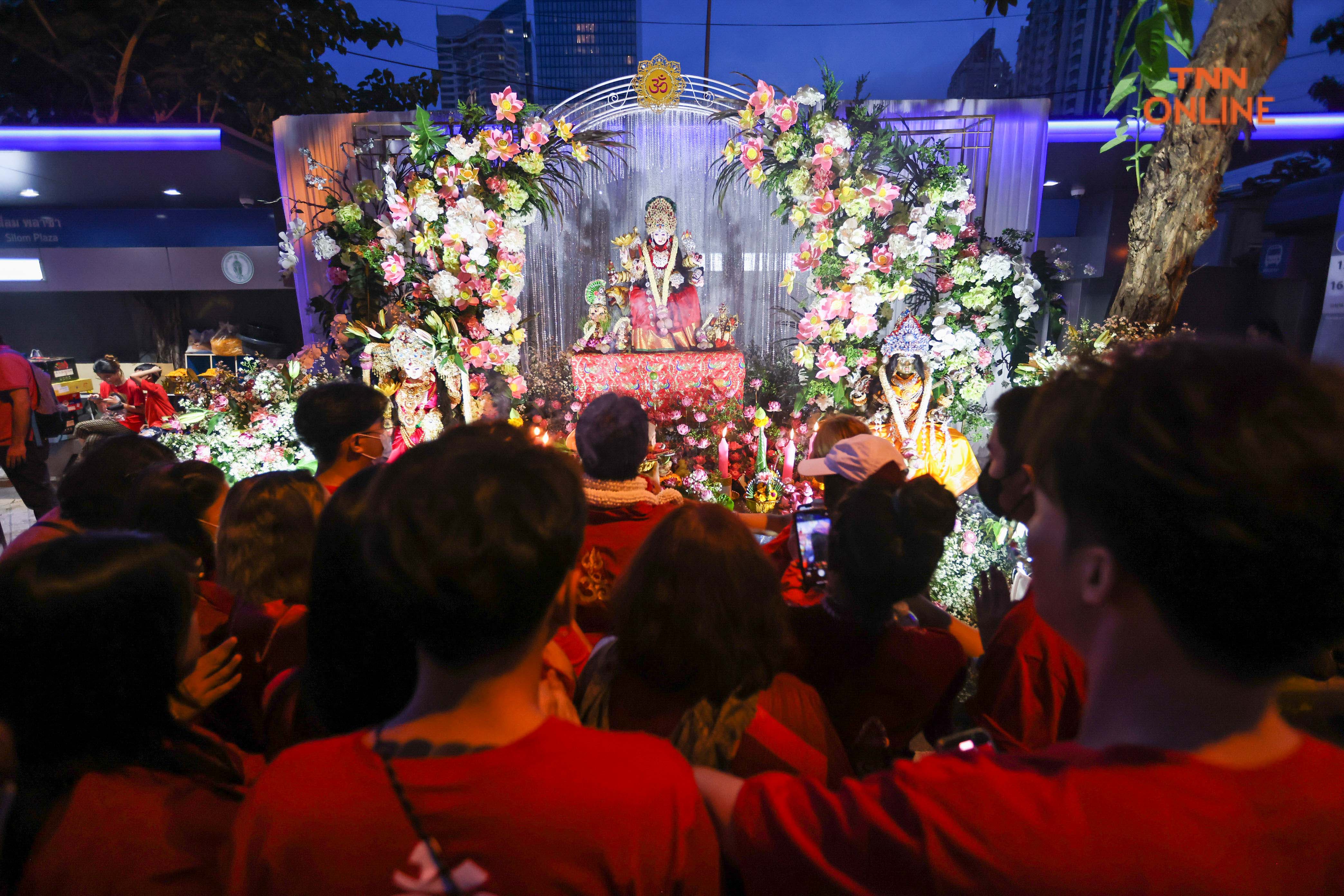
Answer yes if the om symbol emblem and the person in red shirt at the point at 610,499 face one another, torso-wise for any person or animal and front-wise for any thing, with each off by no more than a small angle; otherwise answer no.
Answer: yes

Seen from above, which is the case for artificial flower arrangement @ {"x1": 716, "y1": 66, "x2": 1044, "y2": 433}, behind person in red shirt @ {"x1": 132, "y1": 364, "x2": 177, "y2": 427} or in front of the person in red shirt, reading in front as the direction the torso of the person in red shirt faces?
behind

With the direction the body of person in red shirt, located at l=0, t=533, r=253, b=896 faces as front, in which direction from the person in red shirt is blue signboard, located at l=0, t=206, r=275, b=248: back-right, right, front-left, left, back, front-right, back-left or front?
front-left

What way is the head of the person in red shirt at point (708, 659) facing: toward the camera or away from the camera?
away from the camera

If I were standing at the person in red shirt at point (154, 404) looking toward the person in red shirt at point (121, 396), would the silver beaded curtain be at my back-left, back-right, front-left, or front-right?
back-right

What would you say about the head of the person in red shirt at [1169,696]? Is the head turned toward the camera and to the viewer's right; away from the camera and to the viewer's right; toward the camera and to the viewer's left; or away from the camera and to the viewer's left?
away from the camera and to the viewer's left

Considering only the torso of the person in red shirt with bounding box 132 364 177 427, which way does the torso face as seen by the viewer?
to the viewer's left

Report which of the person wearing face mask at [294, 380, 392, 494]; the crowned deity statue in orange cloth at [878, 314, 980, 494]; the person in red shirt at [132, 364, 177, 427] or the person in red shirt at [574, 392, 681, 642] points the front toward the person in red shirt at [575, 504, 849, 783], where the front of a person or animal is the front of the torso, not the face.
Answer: the crowned deity statue in orange cloth

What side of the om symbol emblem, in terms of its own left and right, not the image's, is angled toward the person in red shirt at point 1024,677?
front

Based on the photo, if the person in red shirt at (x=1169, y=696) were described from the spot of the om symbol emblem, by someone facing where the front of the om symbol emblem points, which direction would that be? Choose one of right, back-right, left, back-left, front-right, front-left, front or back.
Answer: front

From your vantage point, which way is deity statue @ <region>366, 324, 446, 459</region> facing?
toward the camera

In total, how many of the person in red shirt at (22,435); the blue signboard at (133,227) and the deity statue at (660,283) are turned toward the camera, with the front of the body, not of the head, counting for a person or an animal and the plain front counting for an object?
2

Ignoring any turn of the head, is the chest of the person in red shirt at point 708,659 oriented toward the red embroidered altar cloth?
yes
